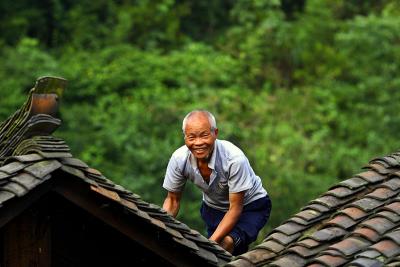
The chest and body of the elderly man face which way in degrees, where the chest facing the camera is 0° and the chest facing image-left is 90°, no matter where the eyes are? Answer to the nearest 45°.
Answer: approximately 45°
